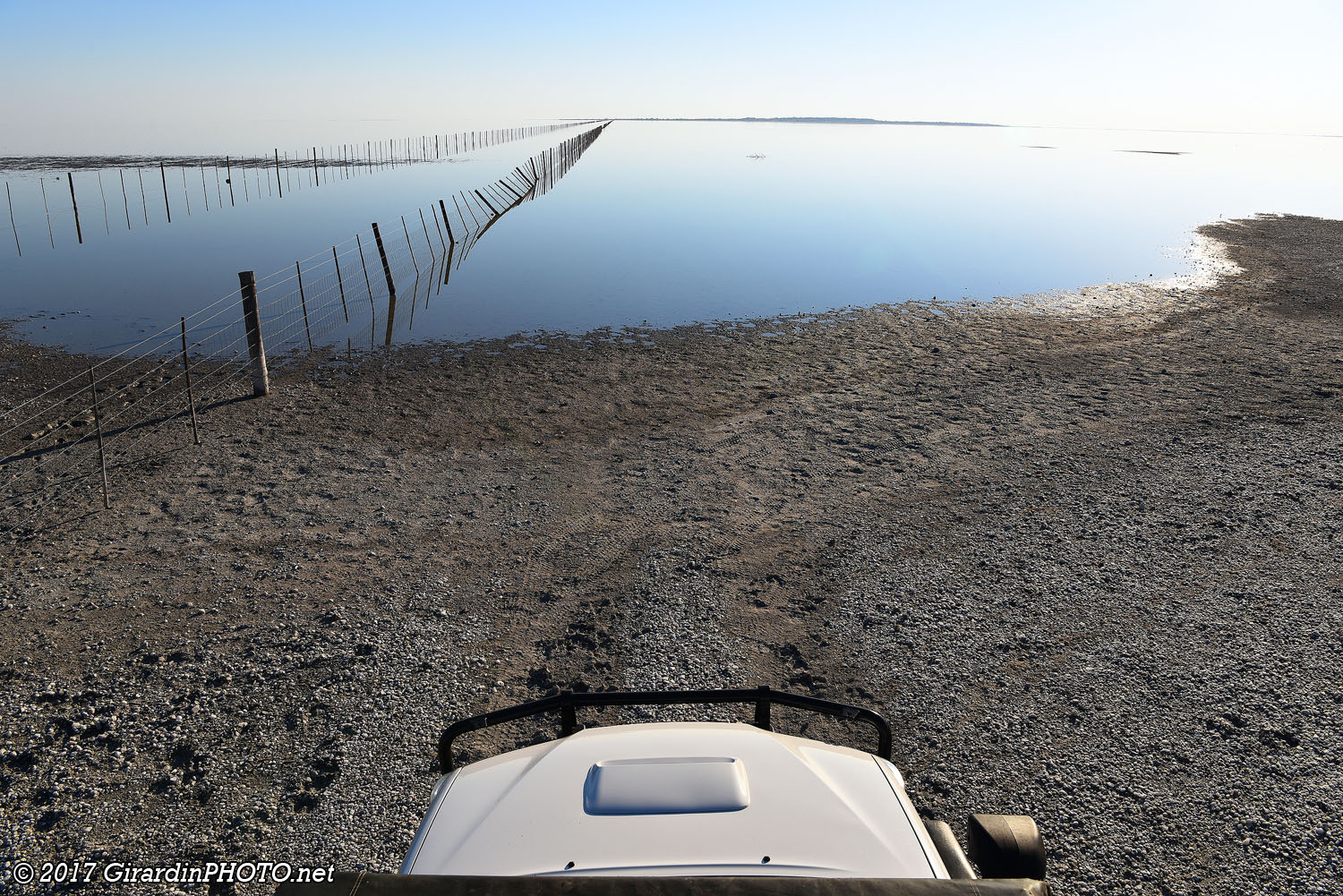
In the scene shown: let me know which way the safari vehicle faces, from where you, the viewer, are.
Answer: facing away from the viewer

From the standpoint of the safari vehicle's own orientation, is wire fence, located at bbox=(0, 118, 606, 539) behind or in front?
in front
